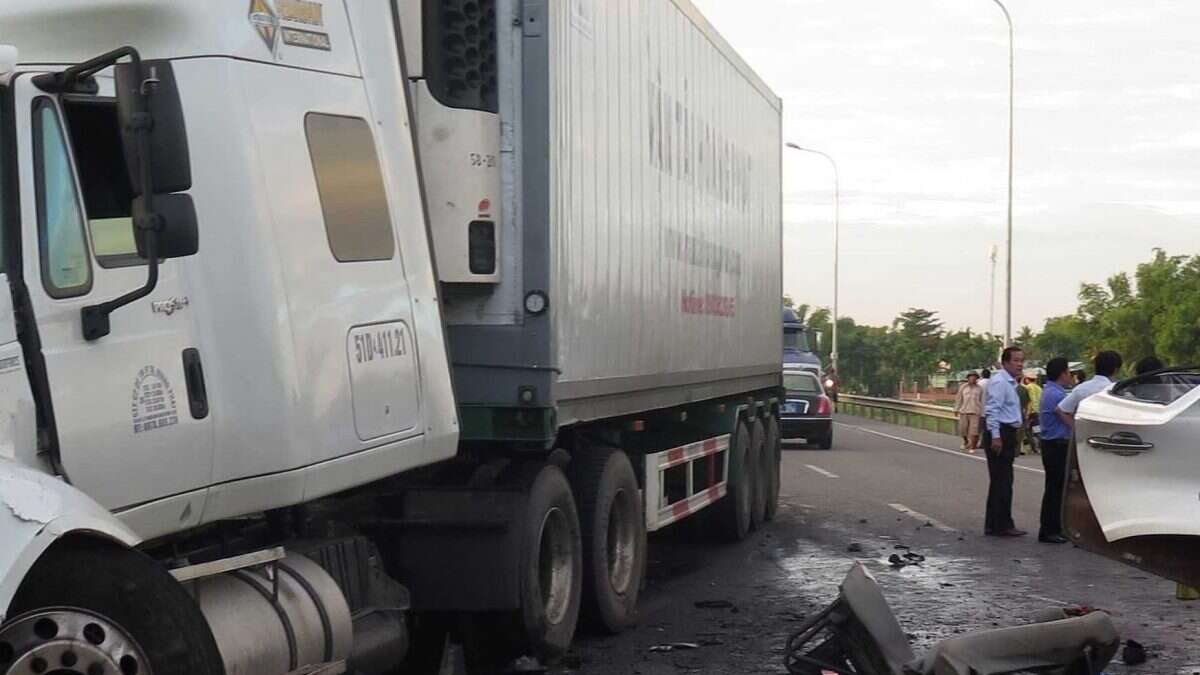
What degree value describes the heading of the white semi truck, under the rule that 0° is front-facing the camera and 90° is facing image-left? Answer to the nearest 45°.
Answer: approximately 45°

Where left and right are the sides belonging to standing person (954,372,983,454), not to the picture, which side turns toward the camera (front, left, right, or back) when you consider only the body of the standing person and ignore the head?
front

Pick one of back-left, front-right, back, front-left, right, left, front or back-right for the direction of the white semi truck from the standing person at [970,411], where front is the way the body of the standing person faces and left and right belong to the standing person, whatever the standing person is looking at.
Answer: front

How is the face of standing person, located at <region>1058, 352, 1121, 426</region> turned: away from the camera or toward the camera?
away from the camera

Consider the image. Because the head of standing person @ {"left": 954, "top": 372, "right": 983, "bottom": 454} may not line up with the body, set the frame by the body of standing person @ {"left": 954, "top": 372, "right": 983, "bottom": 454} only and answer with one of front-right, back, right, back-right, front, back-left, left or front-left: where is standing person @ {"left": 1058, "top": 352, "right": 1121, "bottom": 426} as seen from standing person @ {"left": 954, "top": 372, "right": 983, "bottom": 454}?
front

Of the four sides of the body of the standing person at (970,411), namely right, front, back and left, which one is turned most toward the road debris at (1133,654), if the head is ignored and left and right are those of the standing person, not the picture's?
front
